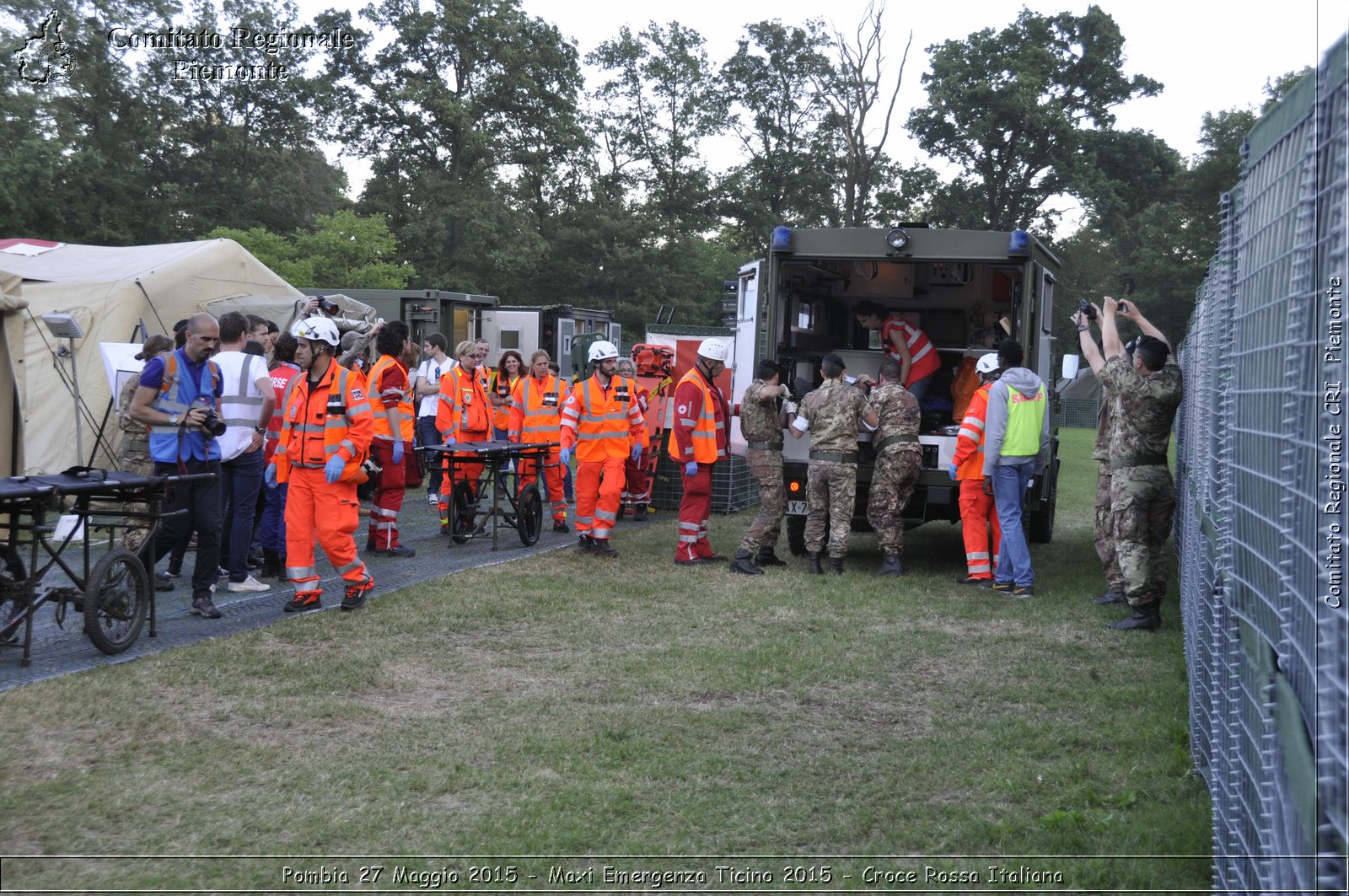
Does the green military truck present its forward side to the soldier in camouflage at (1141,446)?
no

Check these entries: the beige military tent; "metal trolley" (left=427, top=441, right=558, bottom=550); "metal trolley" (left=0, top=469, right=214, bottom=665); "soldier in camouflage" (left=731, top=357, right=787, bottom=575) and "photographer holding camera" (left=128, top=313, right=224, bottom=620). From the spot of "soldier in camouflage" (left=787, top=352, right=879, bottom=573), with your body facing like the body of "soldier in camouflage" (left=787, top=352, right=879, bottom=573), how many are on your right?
0

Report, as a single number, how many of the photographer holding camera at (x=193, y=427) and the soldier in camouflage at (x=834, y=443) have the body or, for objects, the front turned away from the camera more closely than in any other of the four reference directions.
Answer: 1

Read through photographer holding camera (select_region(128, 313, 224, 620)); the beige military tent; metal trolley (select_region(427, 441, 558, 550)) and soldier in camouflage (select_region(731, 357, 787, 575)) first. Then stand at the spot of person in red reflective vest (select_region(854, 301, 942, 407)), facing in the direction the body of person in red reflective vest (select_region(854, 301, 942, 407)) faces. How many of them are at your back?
0

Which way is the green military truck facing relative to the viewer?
away from the camera

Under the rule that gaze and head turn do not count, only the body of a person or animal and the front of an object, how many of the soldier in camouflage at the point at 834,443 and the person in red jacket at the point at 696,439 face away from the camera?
1

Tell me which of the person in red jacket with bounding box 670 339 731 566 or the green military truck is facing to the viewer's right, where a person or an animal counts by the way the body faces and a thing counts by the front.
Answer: the person in red jacket

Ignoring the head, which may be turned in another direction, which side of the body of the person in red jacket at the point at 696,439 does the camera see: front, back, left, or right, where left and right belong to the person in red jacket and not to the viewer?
right

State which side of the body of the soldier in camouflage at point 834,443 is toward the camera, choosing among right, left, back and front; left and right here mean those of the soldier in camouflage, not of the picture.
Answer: back

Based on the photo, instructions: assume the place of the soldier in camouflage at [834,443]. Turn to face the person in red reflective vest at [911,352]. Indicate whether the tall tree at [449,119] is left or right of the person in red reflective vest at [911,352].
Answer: left

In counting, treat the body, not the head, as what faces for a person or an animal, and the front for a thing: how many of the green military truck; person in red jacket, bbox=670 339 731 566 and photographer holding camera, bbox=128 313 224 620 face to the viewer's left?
0

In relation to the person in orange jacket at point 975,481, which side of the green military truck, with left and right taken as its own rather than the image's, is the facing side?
back

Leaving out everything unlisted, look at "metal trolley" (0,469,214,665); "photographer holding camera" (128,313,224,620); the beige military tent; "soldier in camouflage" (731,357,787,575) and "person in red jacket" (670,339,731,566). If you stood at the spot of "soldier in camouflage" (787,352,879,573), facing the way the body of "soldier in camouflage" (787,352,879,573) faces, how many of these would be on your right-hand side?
0
